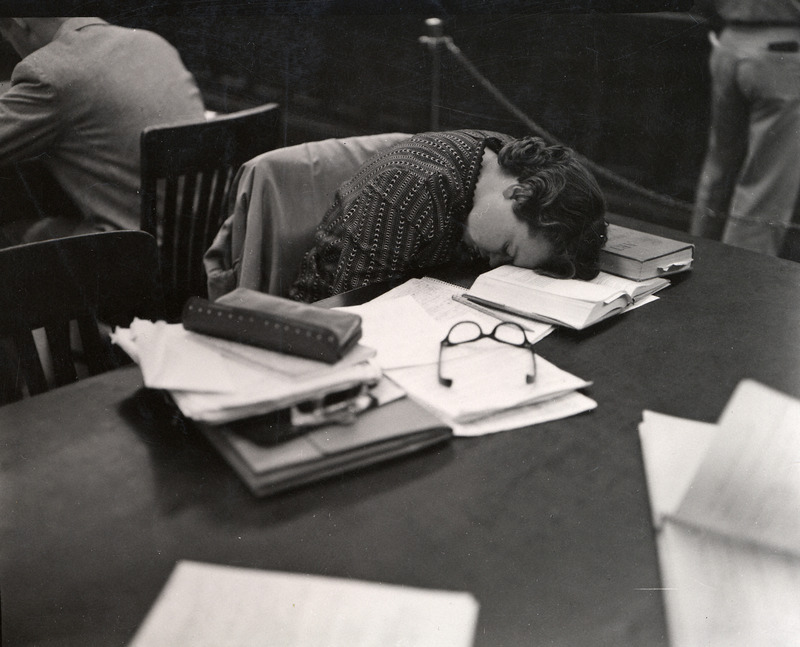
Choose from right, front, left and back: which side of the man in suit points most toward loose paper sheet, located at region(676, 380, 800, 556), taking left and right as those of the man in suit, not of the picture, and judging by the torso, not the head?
back

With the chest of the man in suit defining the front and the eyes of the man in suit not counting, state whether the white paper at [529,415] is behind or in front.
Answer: behind

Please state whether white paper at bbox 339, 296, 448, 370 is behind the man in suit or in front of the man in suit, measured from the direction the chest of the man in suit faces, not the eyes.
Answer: behind

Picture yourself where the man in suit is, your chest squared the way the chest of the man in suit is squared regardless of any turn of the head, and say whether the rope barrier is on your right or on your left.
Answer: on your right

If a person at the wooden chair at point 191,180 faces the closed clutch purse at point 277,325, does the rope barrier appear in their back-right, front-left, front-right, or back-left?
back-left

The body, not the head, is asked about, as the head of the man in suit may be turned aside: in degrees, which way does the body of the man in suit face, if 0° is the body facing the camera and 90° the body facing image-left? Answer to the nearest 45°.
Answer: approximately 135°

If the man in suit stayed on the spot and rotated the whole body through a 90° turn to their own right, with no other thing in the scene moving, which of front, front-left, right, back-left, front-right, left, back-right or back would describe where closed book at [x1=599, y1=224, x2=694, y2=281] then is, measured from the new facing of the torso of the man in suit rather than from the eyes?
right

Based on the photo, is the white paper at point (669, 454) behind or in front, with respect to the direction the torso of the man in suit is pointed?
behind
